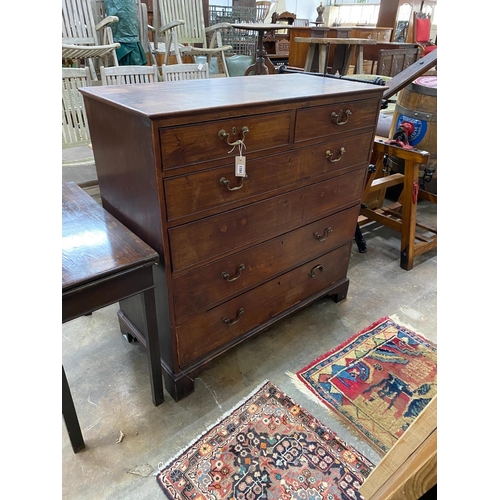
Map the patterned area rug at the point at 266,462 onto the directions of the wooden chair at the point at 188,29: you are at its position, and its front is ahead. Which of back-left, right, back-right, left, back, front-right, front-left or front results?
front-right

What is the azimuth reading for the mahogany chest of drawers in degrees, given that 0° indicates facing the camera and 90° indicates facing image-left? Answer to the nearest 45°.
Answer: approximately 315°

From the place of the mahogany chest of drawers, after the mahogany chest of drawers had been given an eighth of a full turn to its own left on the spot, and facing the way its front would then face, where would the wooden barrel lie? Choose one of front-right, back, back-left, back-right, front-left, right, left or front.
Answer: front-left

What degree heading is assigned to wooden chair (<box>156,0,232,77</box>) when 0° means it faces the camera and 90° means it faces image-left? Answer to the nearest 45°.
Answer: approximately 315°

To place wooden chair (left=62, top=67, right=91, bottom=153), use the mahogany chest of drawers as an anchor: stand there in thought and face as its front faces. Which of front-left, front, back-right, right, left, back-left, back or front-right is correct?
back

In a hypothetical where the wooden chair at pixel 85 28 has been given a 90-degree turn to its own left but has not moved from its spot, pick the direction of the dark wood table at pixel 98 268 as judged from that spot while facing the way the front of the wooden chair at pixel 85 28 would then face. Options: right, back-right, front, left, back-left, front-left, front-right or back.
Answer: back-right

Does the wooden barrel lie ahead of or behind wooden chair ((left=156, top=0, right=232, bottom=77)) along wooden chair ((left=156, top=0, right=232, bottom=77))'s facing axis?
ahead

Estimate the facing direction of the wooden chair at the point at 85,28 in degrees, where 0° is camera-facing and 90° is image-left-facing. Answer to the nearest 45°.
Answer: approximately 315°
